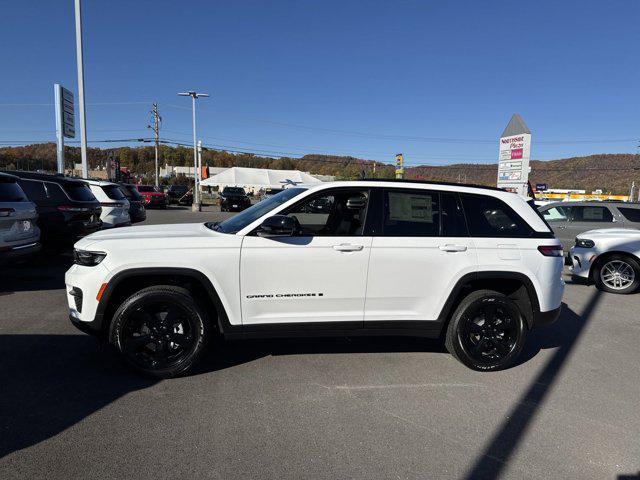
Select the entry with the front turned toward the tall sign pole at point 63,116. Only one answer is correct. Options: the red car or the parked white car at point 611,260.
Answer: the parked white car

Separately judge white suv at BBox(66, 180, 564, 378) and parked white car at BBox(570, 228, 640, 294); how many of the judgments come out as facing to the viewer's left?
2

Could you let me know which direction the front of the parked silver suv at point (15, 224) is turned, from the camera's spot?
facing away from the viewer and to the left of the viewer

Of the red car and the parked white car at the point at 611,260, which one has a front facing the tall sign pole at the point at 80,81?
the parked white car

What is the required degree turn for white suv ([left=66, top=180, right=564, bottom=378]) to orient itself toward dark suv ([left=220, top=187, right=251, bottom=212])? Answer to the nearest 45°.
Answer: approximately 90° to its right

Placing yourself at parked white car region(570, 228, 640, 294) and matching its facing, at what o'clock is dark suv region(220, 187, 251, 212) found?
The dark suv is roughly at 1 o'clock from the parked white car.

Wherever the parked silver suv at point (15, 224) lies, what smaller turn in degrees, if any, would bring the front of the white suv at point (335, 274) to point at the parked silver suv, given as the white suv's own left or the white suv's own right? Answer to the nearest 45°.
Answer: approximately 45° to the white suv's own right

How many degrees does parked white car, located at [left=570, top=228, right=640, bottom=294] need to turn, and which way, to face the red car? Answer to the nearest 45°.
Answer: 0° — it already faces it

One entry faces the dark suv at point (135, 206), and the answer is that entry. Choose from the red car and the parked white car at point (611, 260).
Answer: the parked white car

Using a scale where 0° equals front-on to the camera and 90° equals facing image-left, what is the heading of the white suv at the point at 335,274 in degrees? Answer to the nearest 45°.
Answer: approximately 90°

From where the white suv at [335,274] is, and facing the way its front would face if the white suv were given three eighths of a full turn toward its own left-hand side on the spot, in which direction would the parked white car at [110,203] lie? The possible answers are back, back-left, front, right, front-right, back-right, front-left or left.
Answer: back

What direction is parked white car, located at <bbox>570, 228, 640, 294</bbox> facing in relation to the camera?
to the viewer's left

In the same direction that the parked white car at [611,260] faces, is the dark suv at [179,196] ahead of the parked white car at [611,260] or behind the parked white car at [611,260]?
ahead
